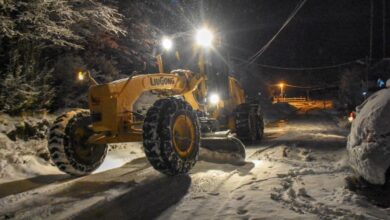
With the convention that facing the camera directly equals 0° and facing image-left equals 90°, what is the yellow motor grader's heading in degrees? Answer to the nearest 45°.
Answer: approximately 45°

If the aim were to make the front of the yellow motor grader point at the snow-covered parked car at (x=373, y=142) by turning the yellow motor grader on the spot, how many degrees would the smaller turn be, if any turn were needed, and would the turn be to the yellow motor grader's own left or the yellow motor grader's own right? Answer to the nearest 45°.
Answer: approximately 90° to the yellow motor grader's own left

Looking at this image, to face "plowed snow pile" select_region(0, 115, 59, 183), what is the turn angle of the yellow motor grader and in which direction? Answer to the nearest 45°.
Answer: approximately 90° to its right
